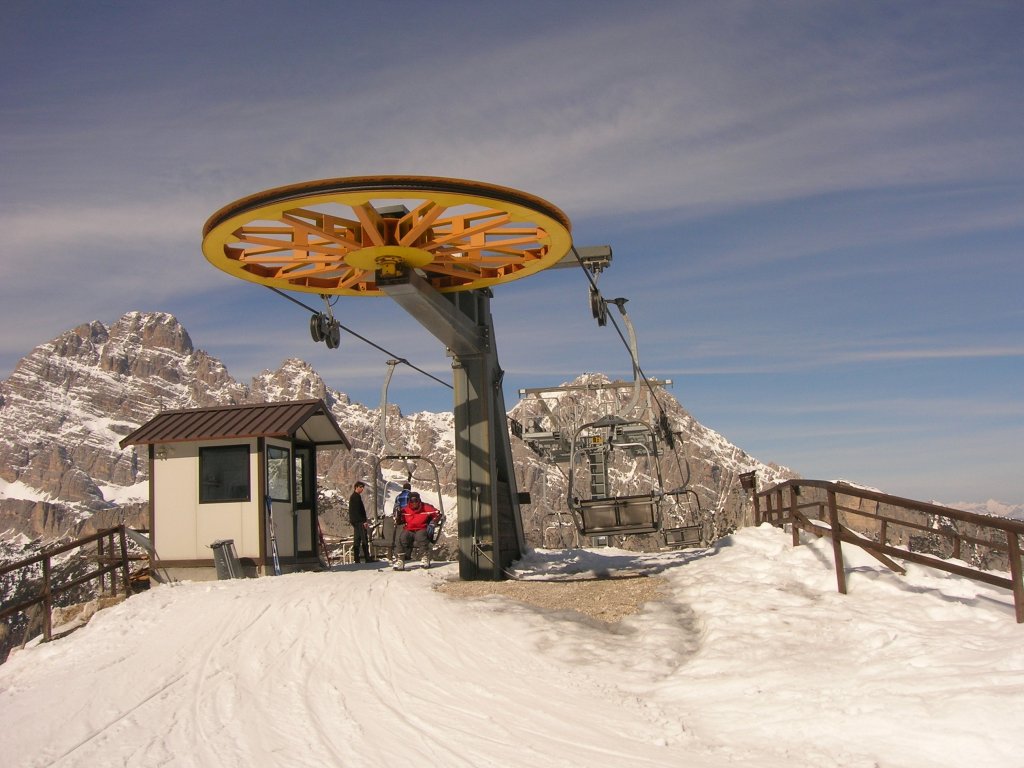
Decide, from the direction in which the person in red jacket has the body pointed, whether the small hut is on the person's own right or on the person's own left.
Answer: on the person's own right

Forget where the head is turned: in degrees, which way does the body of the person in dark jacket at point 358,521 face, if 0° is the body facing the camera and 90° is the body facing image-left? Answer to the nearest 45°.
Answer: approximately 270°

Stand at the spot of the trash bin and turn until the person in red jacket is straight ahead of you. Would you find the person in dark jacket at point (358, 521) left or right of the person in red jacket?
left

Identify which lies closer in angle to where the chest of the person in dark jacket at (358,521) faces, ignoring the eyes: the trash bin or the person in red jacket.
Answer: the person in red jacket

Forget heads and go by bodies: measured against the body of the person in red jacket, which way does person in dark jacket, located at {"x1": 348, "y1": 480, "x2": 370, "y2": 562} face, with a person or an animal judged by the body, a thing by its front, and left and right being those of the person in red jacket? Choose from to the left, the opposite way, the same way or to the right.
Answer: to the left

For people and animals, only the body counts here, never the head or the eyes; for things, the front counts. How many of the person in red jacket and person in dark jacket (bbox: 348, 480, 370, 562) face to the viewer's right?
1

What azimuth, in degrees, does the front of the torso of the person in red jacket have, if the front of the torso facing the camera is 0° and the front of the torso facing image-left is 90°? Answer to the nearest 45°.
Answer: approximately 0°

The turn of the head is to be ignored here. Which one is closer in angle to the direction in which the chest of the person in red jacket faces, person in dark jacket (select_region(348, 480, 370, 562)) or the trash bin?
the trash bin

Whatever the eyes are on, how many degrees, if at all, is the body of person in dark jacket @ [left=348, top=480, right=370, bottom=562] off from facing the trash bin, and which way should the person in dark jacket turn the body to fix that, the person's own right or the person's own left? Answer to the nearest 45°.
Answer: approximately 135° to the person's own right

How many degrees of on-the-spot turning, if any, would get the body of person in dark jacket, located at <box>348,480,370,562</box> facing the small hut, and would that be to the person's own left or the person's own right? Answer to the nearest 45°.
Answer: approximately 135° to the person's own right

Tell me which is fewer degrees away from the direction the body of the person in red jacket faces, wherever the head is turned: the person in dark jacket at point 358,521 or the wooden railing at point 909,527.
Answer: the wooden railing

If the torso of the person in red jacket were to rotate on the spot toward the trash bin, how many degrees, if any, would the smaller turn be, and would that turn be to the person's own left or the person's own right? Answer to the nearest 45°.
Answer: approximately 90° to the person's own right
